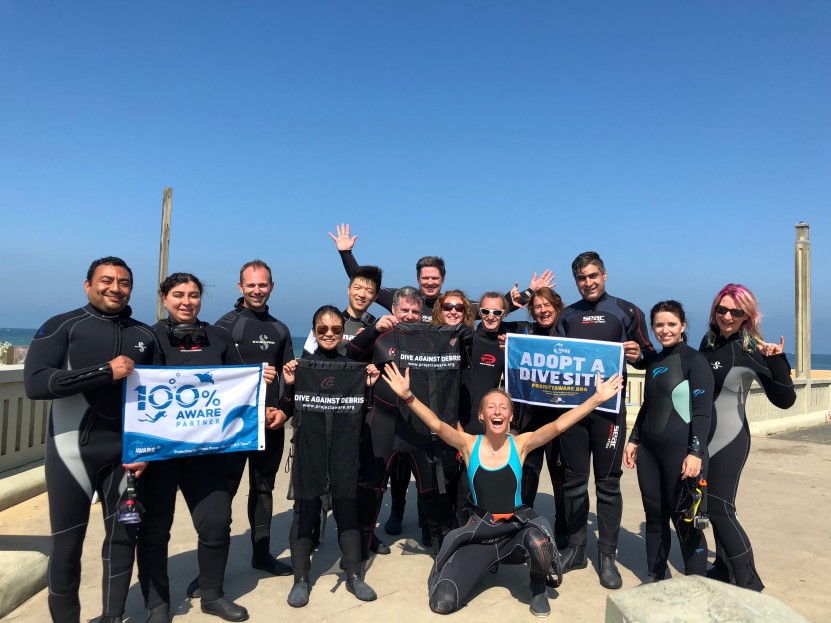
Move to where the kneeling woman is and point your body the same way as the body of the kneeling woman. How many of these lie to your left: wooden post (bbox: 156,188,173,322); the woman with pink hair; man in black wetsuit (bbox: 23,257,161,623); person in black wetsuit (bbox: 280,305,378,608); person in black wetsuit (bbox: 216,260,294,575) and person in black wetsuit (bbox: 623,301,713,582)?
2

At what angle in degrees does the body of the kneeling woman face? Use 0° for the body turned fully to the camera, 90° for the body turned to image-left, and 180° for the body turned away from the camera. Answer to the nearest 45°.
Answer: approximately 0°

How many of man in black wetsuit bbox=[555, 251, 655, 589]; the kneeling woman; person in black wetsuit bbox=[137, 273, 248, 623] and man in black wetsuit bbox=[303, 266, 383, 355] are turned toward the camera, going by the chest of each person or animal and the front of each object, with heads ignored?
4

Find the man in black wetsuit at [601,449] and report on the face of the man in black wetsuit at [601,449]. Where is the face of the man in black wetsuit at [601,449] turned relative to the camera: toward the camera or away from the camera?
toward the camera

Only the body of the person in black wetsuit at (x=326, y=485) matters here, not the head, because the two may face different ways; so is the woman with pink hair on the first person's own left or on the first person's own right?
on the first person's own left

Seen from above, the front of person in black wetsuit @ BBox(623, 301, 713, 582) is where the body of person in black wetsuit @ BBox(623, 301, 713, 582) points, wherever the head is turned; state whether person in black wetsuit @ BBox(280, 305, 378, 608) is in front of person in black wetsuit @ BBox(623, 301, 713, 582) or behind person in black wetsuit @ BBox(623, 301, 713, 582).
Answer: in front

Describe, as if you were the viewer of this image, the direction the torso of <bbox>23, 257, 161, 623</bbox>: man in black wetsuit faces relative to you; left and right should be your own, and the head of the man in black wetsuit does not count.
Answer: facing the viewer and to the right of the viewer

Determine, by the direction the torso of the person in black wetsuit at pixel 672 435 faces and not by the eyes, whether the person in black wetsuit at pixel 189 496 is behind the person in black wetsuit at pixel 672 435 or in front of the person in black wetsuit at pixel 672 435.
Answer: in front

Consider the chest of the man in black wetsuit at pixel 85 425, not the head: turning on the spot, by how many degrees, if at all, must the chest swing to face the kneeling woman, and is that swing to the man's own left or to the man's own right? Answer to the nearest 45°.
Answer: approximately 45° to the man's own left

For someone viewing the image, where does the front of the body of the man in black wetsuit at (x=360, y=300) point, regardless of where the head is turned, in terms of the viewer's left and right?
facing the viewer

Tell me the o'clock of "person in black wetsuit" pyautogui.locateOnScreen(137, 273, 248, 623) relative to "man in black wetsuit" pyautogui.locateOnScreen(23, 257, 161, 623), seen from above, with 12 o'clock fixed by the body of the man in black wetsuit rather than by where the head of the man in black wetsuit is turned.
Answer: The person in black wetsuit is roughly at 10 o'clock from the man in black wetsuit.

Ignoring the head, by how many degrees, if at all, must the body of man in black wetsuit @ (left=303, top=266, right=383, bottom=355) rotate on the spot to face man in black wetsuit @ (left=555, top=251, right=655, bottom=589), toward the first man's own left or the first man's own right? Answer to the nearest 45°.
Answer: approximately 90° to the first man's own left

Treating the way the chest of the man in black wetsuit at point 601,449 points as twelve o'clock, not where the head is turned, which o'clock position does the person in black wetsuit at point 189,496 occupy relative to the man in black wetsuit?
The person in black wetsuit is roughly at 2 o'clock from the man in black wetsuit.

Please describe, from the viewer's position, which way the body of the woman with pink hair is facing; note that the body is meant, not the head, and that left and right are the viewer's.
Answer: facing the viewer and to the left of the viewer

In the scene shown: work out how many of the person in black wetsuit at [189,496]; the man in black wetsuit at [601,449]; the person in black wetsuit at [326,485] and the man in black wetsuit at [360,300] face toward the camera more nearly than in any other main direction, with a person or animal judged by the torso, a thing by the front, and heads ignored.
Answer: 4
